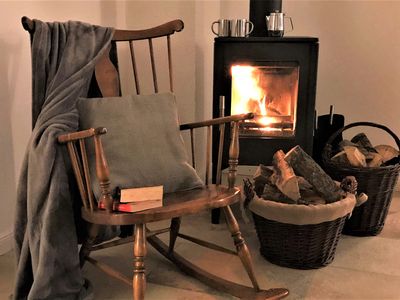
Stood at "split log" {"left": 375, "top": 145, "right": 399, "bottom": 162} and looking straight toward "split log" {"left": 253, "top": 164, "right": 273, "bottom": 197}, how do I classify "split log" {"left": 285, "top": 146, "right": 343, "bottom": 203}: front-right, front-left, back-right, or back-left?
front-left

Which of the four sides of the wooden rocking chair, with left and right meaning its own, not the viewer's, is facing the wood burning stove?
left

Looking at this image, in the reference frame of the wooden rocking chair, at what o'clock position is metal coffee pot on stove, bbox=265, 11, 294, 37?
The metal coffee pot on stove is roughly at 9 o'clock from the wooden rocking chair.

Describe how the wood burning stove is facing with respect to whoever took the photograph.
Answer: facing the viewer

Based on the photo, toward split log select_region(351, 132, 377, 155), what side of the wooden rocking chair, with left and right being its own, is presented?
left

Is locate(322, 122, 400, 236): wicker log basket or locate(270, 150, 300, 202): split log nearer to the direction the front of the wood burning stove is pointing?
the split log

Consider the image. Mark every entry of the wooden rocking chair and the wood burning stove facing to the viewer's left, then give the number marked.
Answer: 0
